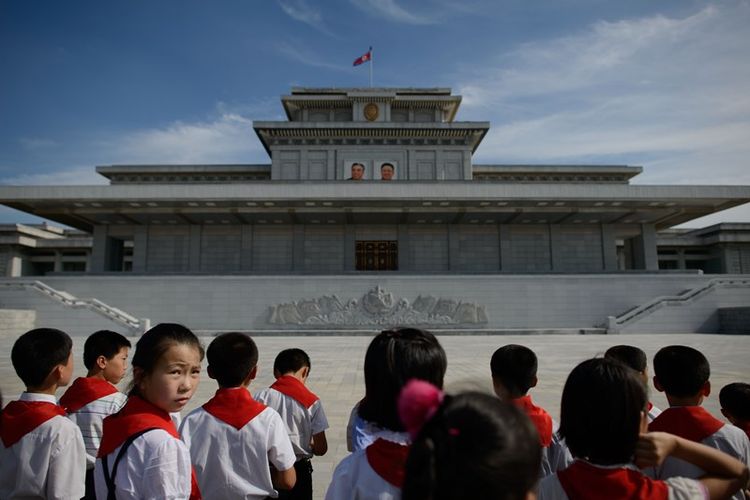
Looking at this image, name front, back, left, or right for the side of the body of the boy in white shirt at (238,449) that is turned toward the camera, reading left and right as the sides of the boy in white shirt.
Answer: back

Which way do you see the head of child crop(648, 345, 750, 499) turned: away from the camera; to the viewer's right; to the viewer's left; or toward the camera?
away from the camera

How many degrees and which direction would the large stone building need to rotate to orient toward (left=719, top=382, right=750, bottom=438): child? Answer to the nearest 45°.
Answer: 0° — it already faces them

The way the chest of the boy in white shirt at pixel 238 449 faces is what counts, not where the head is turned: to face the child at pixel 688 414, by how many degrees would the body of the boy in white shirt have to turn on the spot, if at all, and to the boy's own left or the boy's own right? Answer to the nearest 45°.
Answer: approximately 90° to the boy's own right

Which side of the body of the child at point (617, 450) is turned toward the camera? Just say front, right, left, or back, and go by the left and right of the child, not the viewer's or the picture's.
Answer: back

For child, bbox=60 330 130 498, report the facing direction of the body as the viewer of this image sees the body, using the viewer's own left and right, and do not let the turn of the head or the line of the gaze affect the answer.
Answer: facing away from the viewer and to the right of the viewer

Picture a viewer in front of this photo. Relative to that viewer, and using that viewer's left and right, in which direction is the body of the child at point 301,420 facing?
facing away from the viewer

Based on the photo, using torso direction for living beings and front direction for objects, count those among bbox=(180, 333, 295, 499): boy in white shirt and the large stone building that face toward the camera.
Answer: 1

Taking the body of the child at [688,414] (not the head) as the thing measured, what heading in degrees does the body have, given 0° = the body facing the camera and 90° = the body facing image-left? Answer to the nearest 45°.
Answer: approximately 180°

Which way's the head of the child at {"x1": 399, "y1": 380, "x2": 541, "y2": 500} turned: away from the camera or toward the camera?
away from the camera

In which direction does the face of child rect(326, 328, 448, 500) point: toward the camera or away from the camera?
away from the camera

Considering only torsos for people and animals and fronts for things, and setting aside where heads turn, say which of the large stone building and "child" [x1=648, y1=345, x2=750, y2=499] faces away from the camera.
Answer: the child

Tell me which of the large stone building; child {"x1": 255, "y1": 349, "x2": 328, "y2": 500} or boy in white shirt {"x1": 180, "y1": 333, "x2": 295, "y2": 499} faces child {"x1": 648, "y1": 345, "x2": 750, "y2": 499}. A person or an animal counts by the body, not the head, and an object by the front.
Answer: the large stone building

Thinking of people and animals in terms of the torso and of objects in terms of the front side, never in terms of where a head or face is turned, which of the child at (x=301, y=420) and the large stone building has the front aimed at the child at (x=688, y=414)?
the large stone building

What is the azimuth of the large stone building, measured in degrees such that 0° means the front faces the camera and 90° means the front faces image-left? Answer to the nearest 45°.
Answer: approximately 0°

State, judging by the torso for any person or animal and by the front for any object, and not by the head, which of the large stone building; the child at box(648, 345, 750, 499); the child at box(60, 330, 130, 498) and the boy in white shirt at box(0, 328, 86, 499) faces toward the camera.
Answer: the large stone building

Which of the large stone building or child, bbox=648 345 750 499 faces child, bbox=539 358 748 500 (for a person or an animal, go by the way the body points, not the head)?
the large stone building
